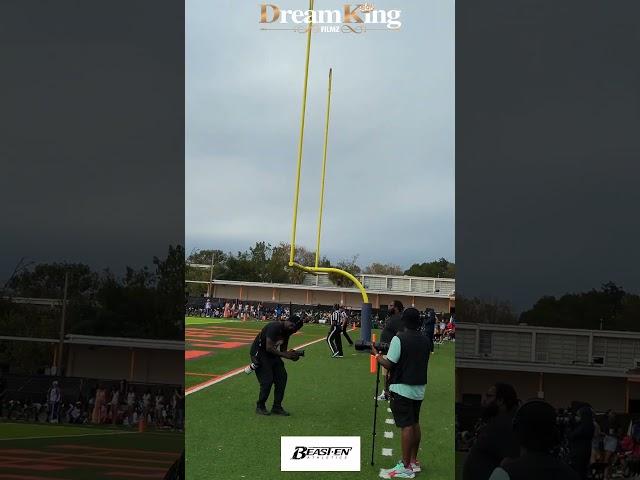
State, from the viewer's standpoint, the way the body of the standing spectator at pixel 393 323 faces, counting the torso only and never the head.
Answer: to the viewer's left

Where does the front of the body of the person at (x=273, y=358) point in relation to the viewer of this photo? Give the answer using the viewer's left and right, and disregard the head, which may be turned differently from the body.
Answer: facing to the right of the viewer

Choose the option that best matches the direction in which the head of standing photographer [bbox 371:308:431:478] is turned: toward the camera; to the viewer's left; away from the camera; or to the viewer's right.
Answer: away from the camera
